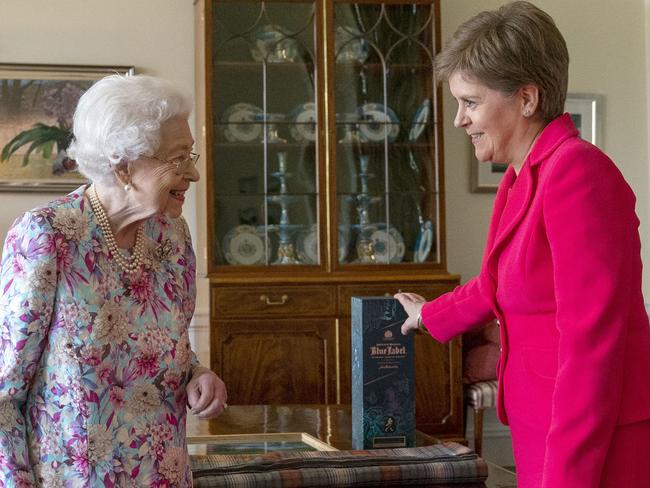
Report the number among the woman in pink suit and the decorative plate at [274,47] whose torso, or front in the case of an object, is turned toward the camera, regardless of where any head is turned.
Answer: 1

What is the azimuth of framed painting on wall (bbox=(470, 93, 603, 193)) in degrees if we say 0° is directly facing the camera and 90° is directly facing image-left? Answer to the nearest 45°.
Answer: approximately 0°

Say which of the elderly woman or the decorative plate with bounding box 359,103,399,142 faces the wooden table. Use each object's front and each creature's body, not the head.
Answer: the decorative plate

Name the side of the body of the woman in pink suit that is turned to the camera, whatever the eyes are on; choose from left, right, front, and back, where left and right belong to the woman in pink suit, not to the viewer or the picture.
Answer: left

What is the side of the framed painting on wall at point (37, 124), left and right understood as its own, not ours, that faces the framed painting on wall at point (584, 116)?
left

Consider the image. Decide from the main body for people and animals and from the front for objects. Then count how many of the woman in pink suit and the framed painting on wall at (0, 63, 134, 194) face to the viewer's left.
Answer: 1

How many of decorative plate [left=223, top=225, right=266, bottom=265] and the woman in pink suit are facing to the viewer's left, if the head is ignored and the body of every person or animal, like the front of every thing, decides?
1

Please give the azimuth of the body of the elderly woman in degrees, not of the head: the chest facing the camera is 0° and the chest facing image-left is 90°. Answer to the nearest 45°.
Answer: approximately 315°

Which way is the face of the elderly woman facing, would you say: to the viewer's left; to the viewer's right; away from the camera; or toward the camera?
to the viewer's right

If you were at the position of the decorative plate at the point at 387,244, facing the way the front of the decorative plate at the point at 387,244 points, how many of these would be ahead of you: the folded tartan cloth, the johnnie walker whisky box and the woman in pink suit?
3

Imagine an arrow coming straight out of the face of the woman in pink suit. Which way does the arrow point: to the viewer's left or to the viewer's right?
to the viewer's left
